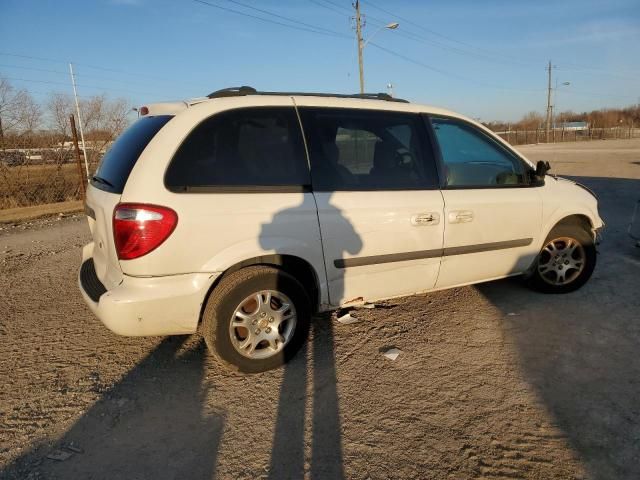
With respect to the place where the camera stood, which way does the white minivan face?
facing away from the viewer and to the right of the viewer

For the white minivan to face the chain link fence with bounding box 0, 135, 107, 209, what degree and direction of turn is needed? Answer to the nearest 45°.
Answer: approximately 90° to its left
